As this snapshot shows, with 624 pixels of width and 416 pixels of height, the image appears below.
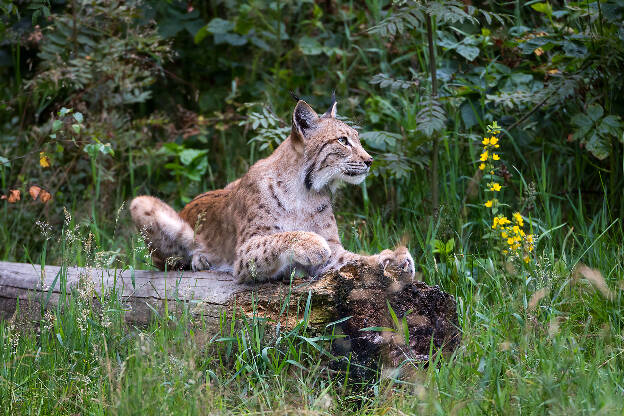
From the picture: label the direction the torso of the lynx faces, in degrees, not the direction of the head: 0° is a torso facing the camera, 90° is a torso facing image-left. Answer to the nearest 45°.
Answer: approximately 315°

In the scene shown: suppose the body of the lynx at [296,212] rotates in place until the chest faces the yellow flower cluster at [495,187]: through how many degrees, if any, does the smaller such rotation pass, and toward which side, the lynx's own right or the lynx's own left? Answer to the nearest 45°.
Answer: approximately 45° to the lynx's own left
